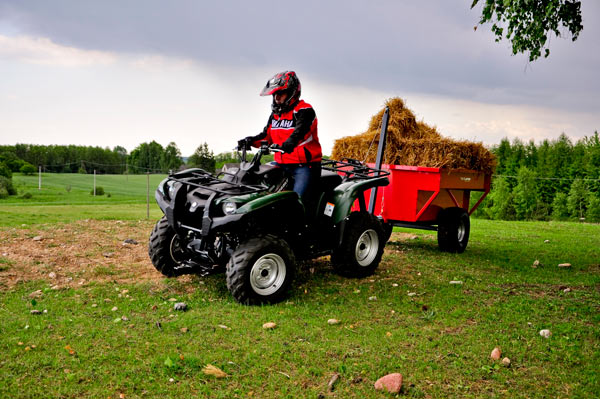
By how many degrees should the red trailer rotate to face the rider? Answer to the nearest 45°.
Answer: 0° — it already faces them

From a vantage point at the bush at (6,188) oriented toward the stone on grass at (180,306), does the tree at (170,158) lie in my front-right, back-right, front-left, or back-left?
back-left

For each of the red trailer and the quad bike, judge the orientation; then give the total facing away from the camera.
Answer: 0

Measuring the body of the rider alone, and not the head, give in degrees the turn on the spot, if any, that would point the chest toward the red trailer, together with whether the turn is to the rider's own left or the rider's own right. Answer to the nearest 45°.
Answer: approximately 180°

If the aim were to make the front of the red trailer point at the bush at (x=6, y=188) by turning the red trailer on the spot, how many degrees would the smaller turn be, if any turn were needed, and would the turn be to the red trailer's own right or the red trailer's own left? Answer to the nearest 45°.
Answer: approximately 90° to the red trailer's own right

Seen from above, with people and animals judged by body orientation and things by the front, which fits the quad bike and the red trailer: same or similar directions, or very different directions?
same or similar directions

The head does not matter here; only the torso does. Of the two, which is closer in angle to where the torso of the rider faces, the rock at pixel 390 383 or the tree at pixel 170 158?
the rock

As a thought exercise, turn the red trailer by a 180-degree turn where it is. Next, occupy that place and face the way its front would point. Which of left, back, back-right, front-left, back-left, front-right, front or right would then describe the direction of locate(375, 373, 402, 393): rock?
back-right

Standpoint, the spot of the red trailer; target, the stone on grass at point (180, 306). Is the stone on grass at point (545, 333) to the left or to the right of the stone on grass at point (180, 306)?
left

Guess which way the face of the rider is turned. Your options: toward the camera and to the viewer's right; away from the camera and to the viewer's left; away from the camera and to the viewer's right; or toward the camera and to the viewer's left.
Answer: toward the camera and to the viewer's left

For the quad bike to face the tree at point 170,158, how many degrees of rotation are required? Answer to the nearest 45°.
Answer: approximately 135° to its right

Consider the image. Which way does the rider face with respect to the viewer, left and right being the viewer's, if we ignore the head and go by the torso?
facing the viewer and to the left of the viewer

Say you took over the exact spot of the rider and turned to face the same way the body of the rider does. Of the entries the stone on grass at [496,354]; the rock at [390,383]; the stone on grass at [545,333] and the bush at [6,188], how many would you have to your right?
1

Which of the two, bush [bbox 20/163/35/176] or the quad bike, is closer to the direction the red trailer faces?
the quad bike

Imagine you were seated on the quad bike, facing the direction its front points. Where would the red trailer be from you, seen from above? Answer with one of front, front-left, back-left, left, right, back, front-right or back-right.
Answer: back

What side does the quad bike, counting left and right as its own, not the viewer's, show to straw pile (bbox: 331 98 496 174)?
back

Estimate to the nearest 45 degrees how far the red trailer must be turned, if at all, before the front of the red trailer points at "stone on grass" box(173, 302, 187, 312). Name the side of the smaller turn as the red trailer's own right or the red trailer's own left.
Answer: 0° — it already faces it

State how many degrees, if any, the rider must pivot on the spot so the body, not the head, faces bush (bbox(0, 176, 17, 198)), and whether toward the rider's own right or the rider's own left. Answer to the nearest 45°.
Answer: approximately 90° to the rider's own right
